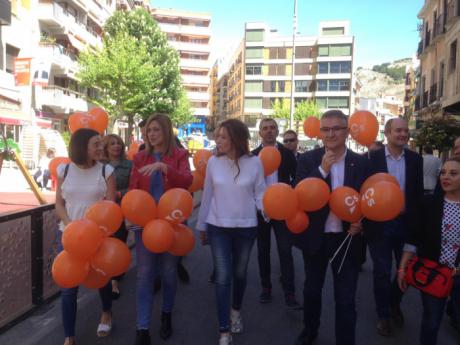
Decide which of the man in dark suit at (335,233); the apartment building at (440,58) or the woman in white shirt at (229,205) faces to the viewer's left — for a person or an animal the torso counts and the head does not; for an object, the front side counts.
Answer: the apartment building

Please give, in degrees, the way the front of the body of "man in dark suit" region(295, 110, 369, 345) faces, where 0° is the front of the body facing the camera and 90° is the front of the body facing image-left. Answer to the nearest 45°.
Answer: approximately 0°

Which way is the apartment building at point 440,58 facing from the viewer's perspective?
to the viewer's left

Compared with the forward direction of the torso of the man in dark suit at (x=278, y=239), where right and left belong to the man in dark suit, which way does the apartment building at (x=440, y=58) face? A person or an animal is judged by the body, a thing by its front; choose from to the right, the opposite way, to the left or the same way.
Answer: to the right

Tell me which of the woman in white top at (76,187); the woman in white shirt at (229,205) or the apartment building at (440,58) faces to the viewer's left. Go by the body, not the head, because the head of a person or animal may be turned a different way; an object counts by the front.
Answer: the apartment building

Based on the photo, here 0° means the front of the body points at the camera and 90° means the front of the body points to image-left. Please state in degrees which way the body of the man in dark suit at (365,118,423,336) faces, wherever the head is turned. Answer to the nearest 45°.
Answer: approximately 0°

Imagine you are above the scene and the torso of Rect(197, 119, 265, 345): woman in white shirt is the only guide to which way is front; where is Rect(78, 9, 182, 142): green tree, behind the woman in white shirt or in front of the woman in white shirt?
behind

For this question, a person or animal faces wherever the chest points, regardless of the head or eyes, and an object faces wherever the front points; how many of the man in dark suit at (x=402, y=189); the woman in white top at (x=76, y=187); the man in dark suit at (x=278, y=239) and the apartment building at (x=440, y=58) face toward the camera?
3

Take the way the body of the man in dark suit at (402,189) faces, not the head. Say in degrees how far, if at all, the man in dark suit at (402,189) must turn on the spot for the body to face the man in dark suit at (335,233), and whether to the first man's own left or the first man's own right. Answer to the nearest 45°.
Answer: approximately 45° to the first man's own right

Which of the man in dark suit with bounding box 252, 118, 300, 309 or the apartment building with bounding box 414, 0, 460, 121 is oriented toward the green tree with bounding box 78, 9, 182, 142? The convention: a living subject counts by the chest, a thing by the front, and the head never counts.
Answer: the apartment building
